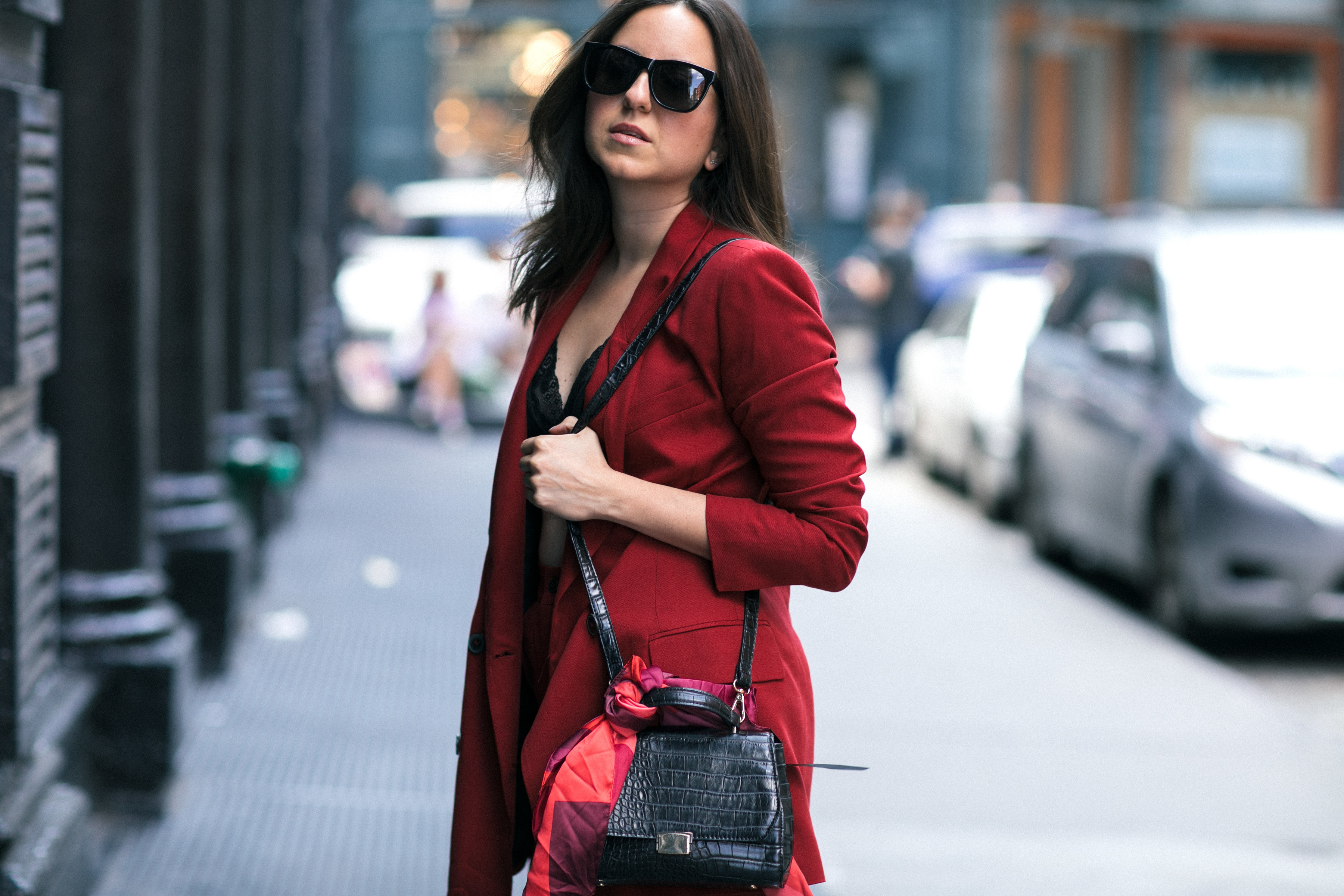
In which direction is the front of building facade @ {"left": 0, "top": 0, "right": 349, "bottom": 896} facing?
to the viewer's right

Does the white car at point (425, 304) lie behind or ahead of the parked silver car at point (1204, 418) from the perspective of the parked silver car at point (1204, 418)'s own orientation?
behind

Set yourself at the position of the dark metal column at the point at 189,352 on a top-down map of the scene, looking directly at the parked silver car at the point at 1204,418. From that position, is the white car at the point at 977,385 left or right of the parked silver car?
left

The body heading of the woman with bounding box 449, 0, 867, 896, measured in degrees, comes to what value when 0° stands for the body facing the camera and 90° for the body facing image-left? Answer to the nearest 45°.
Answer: approximately 45°

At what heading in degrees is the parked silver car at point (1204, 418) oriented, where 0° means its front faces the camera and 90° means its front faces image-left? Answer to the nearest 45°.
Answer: approximately 315°

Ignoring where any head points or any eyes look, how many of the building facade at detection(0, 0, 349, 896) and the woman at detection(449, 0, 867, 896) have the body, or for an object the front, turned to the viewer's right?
1

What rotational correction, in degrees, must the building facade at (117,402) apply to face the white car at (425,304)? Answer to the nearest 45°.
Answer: approximately 90° to its left

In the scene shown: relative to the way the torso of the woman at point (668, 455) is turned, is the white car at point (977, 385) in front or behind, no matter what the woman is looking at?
behind

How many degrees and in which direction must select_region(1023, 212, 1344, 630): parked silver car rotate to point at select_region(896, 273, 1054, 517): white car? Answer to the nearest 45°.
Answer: approximately 135° to its left

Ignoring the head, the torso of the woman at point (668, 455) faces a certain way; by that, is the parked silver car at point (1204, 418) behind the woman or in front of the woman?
behind
